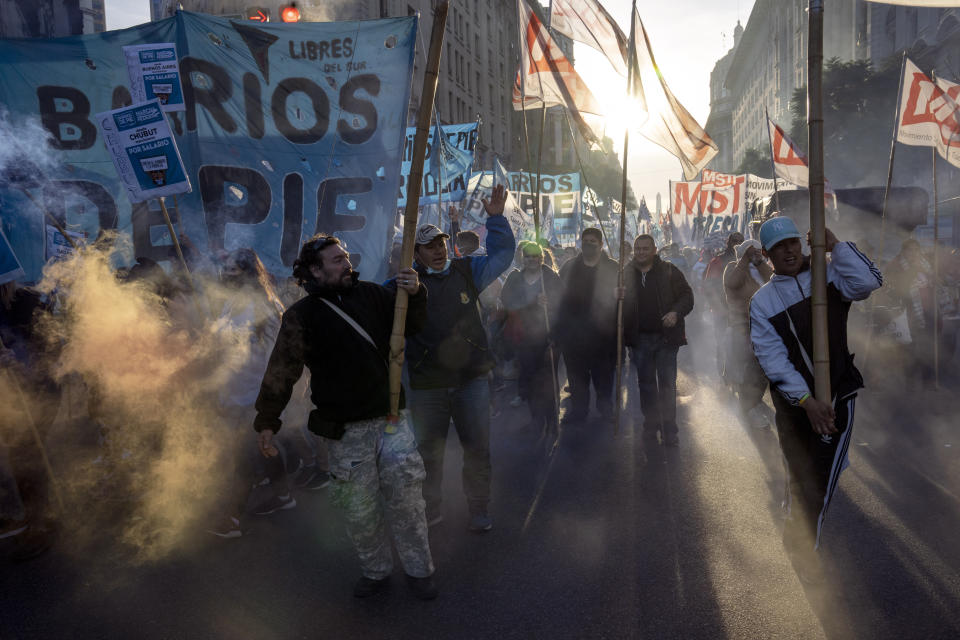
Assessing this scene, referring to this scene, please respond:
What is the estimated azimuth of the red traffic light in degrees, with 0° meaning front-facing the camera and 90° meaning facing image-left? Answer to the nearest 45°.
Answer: approximately 0°

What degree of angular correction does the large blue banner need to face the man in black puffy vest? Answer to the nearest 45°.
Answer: approximately 90° to its left

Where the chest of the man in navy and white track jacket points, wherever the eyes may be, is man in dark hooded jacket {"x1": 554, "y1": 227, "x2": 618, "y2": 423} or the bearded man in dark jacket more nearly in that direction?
the bearded man in dark jacket
